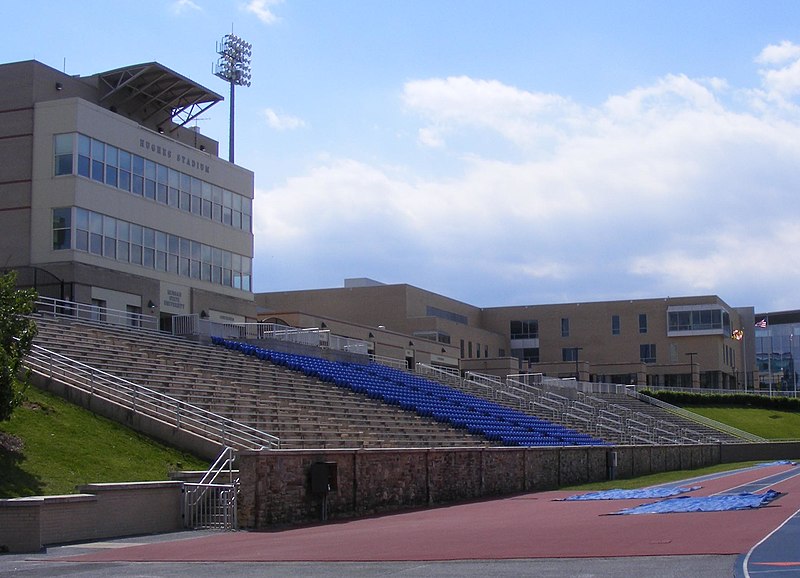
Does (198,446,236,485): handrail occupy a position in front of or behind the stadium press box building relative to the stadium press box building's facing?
in front

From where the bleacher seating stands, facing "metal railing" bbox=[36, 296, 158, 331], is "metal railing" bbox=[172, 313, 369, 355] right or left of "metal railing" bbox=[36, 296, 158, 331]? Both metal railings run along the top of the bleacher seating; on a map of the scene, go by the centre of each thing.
right

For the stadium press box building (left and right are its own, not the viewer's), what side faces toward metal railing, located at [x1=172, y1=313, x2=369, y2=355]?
left

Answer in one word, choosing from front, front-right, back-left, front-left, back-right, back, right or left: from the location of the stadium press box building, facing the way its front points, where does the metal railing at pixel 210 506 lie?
front-right

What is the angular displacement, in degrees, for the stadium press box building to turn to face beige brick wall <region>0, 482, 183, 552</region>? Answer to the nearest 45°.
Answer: approximately 45° to its right

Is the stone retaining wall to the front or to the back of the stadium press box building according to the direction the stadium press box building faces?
to the front

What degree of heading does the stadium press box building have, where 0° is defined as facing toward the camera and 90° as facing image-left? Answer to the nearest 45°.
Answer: approximately 315°
